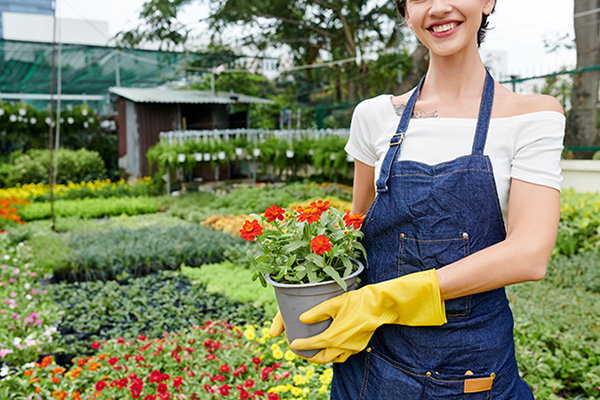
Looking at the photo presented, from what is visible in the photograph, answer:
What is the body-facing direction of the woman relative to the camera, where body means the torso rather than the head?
toward the camera

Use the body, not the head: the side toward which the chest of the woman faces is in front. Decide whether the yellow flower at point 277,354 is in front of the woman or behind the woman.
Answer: behind

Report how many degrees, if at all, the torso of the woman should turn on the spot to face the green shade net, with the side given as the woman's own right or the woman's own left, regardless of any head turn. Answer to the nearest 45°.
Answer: approximately 135° to the woman's own right

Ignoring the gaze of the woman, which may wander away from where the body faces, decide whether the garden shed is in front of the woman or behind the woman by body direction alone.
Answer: behind

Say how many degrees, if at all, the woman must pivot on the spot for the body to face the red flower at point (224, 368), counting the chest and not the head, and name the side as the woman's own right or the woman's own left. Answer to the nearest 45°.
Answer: approximately 135° to the woman's own right

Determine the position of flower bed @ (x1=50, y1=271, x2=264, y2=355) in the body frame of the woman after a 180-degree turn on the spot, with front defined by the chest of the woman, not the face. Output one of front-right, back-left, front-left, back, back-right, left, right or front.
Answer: front-left

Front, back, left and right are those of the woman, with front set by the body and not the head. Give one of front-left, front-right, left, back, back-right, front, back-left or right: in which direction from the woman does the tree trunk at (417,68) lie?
back
